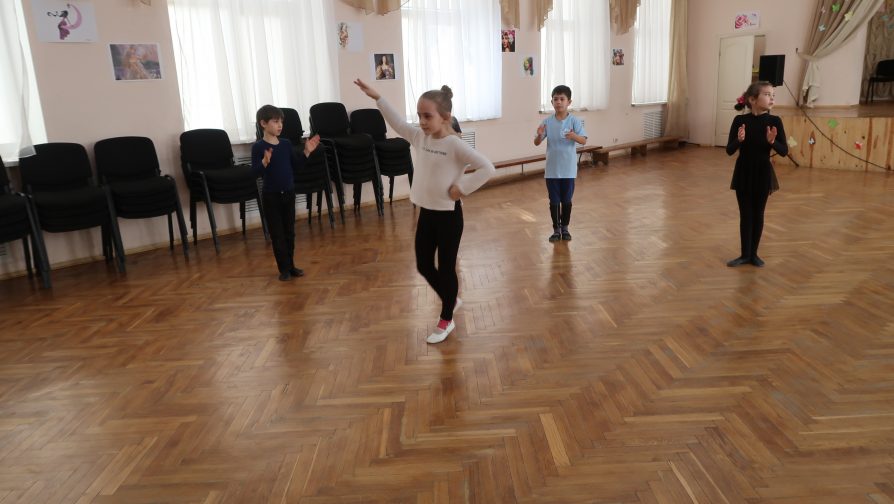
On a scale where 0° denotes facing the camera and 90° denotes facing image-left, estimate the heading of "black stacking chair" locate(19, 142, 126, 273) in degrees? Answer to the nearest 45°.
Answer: approximately 315°

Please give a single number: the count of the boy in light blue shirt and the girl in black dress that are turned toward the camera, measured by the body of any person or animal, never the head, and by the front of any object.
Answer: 2

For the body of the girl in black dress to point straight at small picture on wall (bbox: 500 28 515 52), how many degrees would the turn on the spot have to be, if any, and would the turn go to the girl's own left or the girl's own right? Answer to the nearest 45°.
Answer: approximately 135° to the girl's own right

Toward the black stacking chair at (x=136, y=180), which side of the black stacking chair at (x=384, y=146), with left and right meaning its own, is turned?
right

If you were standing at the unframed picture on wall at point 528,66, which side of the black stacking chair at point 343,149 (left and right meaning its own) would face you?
left

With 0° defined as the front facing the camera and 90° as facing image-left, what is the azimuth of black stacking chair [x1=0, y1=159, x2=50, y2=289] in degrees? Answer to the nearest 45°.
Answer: approximately 315°

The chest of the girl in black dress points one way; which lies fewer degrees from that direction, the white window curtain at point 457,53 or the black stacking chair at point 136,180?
the black stacking chair
